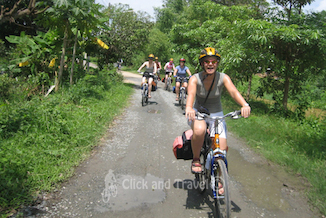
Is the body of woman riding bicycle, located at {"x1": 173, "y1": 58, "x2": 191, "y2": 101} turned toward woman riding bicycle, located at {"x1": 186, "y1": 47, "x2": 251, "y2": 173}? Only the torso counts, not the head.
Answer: yes

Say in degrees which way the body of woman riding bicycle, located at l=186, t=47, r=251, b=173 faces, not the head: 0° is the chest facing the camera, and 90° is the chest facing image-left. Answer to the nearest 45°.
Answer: approximately 0°

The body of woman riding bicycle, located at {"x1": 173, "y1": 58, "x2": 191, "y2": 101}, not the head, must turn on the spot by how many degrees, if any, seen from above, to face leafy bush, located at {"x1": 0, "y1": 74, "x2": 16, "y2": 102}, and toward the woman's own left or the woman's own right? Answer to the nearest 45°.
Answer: approximately 45° to the woman's own right

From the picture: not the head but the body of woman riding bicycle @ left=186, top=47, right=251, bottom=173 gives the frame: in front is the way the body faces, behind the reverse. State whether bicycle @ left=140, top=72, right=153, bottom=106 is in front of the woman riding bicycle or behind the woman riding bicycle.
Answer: behind

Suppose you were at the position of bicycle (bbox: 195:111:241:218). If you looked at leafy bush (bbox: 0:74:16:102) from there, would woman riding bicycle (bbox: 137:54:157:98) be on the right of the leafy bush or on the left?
right

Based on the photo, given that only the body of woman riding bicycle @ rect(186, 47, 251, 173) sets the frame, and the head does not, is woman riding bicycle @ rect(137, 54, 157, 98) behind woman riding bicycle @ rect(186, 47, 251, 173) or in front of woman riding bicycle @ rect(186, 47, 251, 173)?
behind

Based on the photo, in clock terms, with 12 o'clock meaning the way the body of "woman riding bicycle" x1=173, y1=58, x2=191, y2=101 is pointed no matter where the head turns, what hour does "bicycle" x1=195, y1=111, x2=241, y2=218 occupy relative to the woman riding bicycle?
The bicycle is roughly at 12 o'clock from the woman riding bicycle.

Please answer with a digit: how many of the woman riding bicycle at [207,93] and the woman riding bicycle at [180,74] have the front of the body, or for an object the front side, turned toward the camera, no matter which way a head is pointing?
2

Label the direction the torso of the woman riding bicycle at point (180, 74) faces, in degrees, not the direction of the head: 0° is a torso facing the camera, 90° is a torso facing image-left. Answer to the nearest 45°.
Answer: approximately 0°
